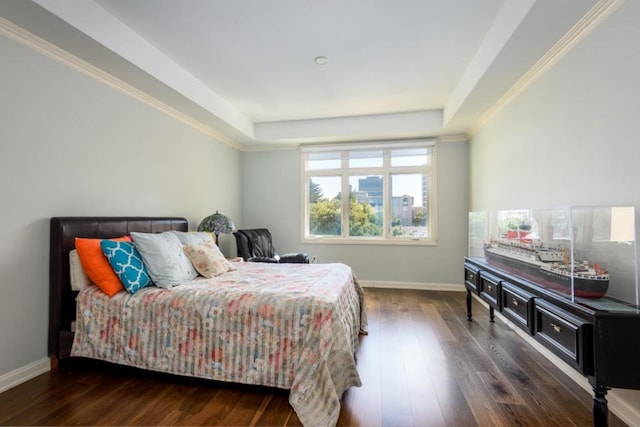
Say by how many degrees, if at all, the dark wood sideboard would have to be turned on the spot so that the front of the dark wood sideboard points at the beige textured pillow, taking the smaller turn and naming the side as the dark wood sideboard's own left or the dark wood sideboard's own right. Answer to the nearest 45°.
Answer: approximately 45° to the dark wood sideboard's own right

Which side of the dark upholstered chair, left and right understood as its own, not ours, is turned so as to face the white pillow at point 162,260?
right

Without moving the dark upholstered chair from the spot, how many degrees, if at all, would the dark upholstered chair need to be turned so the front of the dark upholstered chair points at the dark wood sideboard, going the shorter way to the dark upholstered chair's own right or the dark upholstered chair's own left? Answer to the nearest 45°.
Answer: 0° — it already faces it

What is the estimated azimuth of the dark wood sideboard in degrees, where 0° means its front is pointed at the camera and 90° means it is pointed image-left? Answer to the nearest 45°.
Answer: approximately 45°

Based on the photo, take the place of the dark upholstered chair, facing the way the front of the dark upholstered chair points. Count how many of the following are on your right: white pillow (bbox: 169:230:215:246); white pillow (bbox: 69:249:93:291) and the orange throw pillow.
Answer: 3

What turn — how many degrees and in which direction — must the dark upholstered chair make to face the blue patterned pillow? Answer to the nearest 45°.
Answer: approximately 90° to its right

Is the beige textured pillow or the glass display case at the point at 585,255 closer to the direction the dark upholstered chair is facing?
the glass display case

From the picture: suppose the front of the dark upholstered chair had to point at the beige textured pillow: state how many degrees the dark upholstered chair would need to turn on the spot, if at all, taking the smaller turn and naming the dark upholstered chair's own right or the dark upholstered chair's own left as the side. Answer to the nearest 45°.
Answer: approximately 45° to the dark upholstered chair's own right

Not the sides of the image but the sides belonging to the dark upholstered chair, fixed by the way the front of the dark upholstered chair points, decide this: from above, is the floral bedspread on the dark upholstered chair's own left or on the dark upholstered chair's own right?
on the dark upholstered chair's own right

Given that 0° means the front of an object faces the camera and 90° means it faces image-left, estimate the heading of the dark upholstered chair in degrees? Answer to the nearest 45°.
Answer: approximately 315°

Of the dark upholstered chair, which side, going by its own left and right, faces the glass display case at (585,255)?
front

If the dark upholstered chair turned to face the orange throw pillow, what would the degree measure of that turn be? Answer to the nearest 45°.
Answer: approximately 90° to its right

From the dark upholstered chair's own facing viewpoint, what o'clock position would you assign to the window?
The window is roughly at 10 o'clock from the dark upholstered chair.

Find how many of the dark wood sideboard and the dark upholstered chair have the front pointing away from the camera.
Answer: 0

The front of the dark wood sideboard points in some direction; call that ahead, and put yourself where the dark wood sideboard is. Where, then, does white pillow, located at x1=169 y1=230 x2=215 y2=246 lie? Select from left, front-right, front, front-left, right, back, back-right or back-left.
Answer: front-right
